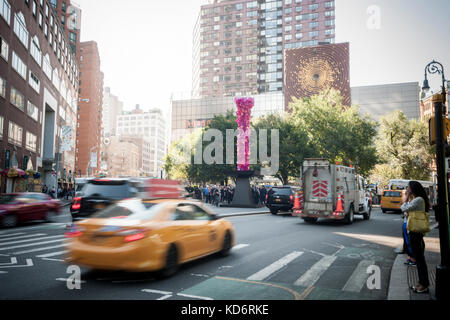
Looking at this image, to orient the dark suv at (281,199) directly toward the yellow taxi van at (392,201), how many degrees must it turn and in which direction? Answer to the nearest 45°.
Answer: approximately 45° to its right

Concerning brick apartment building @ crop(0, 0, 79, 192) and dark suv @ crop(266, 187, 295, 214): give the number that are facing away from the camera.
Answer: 1

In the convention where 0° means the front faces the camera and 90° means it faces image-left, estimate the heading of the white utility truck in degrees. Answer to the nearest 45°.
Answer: approximately 225°

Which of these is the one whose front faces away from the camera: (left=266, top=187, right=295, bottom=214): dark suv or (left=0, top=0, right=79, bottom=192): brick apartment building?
the dark suv

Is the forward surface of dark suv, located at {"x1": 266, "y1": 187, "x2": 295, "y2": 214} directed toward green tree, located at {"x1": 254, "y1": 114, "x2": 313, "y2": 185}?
yes

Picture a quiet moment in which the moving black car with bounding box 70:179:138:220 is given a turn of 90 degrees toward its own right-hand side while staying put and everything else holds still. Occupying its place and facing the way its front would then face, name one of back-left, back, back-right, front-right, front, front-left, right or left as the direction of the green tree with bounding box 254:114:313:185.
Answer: left

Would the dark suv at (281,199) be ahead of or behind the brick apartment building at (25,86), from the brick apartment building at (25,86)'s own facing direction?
ahead

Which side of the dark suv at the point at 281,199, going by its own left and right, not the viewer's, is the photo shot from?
back

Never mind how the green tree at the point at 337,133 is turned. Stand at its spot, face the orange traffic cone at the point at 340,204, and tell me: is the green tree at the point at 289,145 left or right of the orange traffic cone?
right

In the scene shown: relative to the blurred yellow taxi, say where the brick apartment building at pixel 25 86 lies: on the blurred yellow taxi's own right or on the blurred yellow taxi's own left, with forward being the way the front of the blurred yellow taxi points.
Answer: on the blurred yellow taxi's own left

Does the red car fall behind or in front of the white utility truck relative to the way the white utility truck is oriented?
behind

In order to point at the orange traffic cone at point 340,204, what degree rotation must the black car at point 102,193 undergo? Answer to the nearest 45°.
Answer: approximately 45° to its right

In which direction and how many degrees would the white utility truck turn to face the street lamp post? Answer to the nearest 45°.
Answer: approximately 135° to its right

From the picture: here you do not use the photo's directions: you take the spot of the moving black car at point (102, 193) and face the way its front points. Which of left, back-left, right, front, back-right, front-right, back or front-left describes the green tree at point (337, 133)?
front

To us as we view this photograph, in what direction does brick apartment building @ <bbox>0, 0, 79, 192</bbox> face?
facing the viewer and to the right of the viewer
